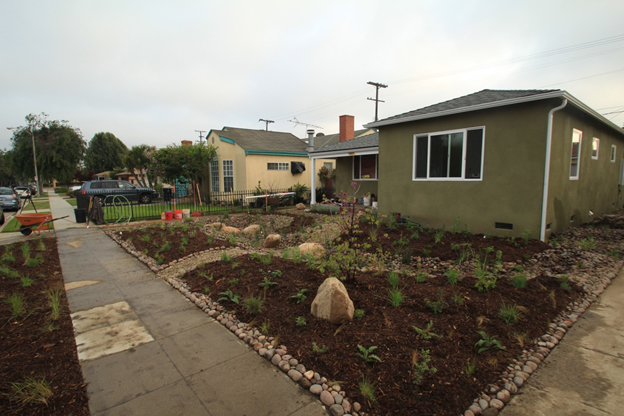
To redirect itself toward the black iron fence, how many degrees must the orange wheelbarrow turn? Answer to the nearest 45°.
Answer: approximately 135° to its right

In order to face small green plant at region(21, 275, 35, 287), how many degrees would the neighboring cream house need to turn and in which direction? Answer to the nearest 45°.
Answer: approximately 45° to its left

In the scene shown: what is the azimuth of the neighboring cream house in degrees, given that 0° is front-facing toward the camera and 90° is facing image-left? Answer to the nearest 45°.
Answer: approximately 45°

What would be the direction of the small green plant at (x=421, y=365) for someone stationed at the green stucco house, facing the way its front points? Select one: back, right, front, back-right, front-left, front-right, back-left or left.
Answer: front-left

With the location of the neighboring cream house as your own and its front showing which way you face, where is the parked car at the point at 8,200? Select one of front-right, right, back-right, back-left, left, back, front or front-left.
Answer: front-right

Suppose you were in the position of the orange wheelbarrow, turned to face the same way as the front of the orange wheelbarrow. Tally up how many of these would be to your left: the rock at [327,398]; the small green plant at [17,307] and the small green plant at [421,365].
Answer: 3

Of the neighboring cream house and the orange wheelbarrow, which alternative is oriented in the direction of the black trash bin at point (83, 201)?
the neighboring cream house

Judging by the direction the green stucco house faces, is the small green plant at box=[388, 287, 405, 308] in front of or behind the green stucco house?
in front

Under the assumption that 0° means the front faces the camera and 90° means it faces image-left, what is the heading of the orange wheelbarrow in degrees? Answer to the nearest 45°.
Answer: approximately 90°

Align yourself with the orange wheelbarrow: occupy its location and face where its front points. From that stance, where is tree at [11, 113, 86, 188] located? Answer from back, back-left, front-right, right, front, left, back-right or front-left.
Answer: right

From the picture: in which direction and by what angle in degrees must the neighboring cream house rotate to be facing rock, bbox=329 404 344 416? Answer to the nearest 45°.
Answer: approximately 45° to its left

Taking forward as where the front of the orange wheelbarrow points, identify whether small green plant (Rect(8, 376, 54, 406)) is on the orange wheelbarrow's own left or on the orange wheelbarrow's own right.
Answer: on the orange wheelbarrow's own left
